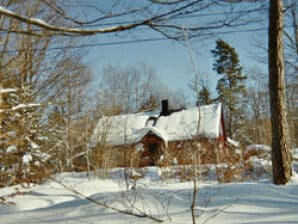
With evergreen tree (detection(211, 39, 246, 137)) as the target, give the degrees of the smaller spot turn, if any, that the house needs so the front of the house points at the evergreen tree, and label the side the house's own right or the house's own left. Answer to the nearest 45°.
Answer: approximately 135° to the house's own left

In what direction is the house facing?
toward the camera
